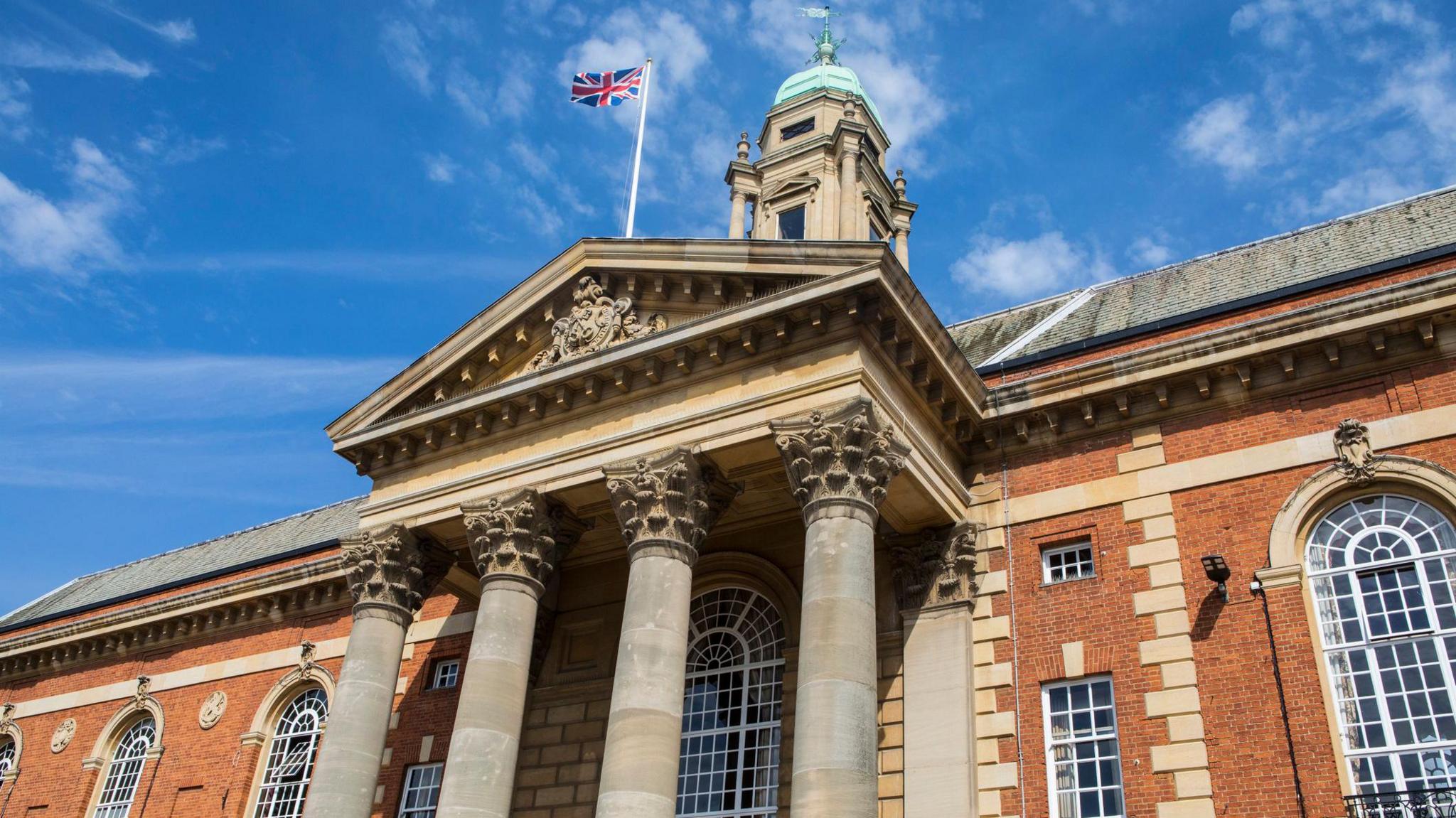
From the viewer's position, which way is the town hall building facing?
facing the viewer and to the left of the viewer
